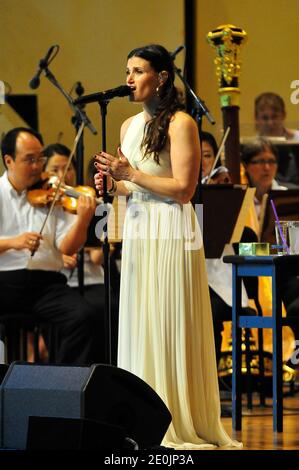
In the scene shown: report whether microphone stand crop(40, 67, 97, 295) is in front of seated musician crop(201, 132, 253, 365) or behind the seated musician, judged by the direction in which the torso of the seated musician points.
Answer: in front

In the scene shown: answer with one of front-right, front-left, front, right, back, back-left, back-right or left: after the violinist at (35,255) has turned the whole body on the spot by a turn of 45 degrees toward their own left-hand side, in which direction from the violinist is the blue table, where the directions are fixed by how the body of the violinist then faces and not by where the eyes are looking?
front-right

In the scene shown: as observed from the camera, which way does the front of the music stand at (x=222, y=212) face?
facing away from the viewer and to the right of the viewer

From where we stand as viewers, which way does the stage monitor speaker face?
facing away from the viewer and to the right of the viewer

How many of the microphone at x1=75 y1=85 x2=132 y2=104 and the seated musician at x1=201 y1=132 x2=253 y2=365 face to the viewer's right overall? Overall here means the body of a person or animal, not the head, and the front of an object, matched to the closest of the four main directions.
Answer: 1

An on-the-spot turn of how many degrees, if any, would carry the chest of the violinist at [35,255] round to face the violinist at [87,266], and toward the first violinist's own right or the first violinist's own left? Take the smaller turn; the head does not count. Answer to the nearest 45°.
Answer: approximately 90° to the first violinist's own left

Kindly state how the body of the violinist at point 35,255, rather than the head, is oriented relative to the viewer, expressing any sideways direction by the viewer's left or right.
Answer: facing the viewer and to the right of the viewer

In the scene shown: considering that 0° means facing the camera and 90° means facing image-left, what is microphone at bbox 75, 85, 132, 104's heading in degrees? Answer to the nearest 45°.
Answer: approximately 270°

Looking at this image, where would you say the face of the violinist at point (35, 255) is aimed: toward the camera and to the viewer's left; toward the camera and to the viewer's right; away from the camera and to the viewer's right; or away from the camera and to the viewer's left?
toward the camera and to the viewer's right
